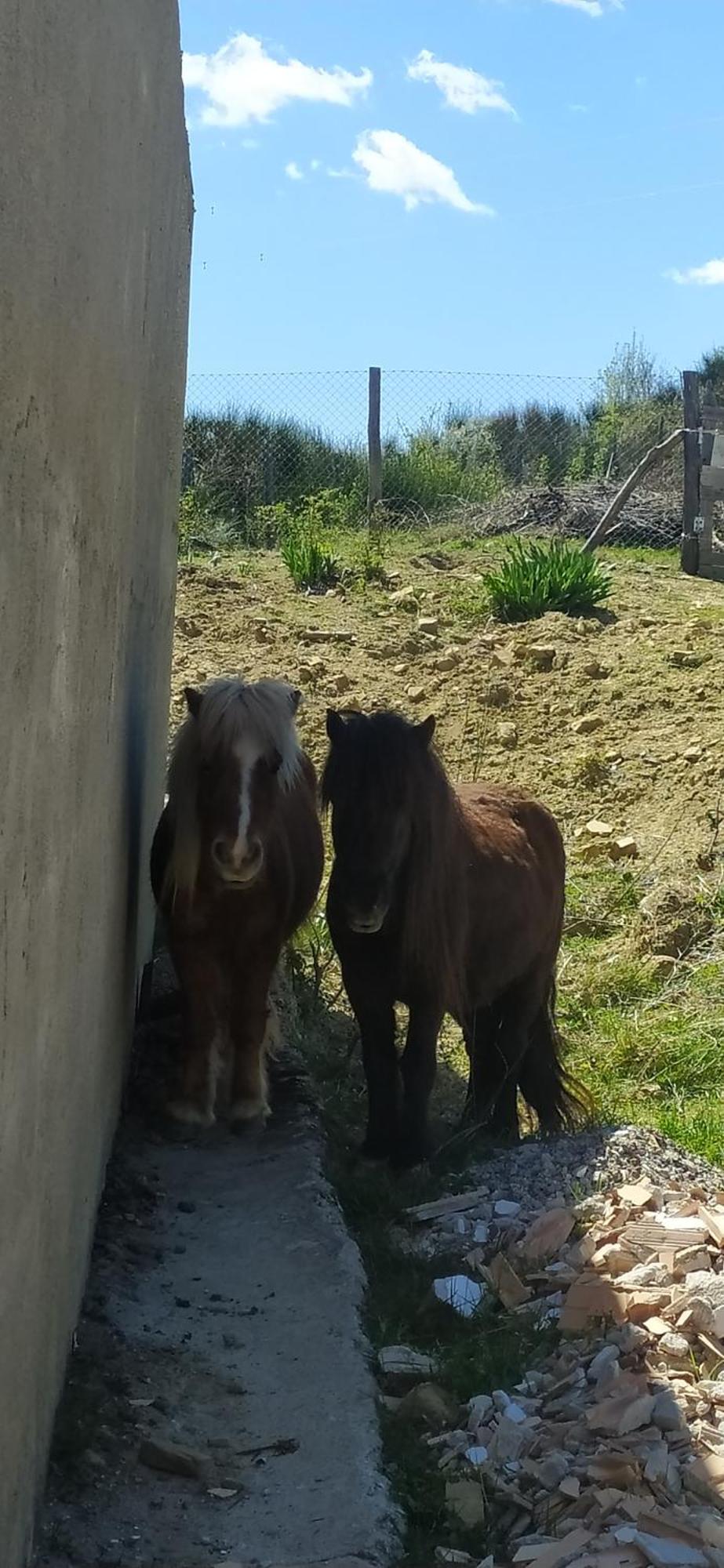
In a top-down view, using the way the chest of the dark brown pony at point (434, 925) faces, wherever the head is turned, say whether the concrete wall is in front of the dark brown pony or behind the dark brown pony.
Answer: in front

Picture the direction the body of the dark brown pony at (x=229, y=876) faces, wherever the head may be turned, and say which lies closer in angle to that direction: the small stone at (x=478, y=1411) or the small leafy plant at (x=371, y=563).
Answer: the small stone

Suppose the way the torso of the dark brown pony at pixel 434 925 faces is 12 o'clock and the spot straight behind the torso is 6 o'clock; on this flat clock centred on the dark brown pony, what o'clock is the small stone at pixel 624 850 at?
The small stone is roughly at 5 o'clock from the dark brown pony.

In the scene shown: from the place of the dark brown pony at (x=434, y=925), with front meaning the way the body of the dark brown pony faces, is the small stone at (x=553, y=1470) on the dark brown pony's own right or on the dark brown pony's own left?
on the dark brown pony's own left

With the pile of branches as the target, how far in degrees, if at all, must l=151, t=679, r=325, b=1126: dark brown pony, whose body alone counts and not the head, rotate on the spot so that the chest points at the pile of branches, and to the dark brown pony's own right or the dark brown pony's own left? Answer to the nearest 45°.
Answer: approximately 180°

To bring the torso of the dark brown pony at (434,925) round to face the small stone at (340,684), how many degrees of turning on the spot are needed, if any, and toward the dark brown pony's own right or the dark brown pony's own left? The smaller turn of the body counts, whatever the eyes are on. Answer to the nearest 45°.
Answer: approximately 135° to the dark brown pony's own right

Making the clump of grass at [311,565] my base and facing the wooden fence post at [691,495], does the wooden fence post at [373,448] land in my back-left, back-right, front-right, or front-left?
front-left

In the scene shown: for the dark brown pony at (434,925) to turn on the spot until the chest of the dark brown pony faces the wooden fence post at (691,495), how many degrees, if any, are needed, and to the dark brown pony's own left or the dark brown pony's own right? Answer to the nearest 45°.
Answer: approximately 135° to the dark brown pony's own right

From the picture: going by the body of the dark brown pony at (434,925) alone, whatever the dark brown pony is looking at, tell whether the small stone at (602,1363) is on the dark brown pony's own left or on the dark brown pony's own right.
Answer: on the dark brown pony's own left

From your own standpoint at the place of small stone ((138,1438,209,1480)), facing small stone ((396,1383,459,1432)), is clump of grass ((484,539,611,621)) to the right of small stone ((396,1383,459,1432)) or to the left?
left

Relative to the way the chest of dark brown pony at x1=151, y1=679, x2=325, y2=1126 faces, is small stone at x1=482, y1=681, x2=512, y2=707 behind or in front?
behind

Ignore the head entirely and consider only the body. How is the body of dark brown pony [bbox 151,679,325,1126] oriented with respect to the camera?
toward the camera

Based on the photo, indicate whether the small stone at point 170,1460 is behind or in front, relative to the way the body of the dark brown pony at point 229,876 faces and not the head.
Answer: in front

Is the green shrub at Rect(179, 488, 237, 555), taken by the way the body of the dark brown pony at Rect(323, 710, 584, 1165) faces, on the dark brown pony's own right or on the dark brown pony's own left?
on the dark brown pony's own right

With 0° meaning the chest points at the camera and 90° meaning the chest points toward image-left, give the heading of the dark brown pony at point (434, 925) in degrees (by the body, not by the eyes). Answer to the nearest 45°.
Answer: approximately 45°

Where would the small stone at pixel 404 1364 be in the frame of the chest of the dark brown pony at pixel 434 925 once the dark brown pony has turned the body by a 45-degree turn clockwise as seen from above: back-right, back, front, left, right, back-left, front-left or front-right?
left

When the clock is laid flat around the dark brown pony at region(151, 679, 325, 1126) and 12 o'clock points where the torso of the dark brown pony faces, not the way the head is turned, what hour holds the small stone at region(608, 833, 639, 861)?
The small stone is roughly at 7 o'clock from the dark brown pony.
